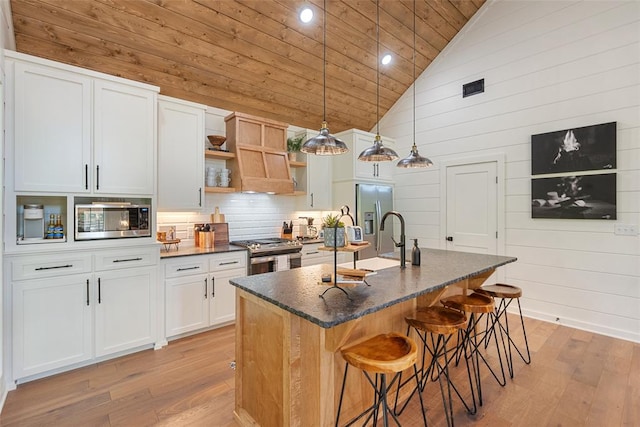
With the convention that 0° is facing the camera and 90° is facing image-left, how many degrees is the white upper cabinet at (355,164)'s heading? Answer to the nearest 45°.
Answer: approximately 315°

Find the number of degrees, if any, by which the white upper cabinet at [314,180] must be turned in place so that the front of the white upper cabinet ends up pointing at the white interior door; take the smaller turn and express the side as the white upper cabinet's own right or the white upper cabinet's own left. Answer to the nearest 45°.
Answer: approximately 45° to the white upper cabinet's own left

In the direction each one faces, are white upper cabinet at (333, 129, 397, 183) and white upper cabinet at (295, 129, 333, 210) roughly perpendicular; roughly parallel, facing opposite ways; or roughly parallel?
roughly parallel

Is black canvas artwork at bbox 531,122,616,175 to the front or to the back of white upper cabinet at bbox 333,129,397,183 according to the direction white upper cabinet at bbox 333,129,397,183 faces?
to the front

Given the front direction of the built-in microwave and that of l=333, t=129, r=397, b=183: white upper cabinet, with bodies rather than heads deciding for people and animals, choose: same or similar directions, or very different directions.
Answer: same or similar directions

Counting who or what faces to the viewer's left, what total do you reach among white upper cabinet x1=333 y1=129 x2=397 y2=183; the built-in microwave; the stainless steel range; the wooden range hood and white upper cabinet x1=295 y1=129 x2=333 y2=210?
0

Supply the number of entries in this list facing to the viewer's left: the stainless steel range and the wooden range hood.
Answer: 0

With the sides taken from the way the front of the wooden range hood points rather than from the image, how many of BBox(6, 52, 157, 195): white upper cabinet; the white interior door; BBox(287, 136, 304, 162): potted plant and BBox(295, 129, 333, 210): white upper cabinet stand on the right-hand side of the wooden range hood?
1

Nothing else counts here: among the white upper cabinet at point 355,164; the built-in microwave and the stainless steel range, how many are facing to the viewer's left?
0

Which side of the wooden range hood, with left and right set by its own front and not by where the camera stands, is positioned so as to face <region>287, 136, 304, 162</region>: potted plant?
left

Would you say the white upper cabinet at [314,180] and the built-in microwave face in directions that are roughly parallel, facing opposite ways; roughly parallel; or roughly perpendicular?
roughly parallel

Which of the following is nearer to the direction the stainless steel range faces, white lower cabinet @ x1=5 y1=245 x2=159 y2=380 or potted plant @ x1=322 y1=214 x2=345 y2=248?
the potted plant

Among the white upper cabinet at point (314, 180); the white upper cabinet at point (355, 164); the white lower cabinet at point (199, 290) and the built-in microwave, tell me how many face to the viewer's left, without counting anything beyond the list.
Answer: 0

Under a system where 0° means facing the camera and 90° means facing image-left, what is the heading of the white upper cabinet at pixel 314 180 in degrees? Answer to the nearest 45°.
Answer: approximately 315°

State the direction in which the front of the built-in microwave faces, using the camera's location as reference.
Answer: facing the viewer

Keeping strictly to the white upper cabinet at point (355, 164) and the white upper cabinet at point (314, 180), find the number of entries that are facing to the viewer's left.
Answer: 0

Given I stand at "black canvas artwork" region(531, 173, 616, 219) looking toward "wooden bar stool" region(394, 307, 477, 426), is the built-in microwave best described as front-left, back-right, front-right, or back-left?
front-right

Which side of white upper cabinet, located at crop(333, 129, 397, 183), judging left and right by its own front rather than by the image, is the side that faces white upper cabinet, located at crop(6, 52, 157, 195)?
right
